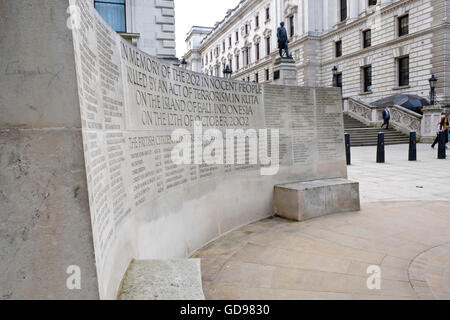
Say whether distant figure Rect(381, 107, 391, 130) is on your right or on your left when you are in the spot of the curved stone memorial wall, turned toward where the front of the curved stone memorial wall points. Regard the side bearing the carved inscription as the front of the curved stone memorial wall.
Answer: on your left

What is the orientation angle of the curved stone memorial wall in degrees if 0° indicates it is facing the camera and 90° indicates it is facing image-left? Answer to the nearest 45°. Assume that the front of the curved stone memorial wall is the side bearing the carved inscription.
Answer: approximately 315°

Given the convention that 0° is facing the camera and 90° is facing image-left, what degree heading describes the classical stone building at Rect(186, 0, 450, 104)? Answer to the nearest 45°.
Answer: approximately 45°

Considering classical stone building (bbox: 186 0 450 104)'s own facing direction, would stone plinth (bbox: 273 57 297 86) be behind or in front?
in front

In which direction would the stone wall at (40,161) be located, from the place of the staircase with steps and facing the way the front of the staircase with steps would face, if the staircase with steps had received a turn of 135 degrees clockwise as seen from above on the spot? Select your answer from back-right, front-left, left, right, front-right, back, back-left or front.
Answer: back-left

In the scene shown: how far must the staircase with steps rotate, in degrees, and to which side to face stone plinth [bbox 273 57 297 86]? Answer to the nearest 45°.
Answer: approximately 90° to its right

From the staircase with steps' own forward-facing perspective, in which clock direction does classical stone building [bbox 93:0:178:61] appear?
The classical stone building is roughly at 3 o'clock from the staircase with steps.

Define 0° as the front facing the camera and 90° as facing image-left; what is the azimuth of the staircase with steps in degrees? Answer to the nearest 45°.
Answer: approximately 0°

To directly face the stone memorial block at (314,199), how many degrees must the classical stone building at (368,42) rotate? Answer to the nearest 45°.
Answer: approximately 45° to its left

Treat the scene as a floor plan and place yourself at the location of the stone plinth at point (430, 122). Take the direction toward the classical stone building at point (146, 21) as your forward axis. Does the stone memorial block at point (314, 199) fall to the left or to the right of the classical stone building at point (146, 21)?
left

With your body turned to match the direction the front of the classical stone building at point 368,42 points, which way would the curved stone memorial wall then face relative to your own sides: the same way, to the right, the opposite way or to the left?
to the left
